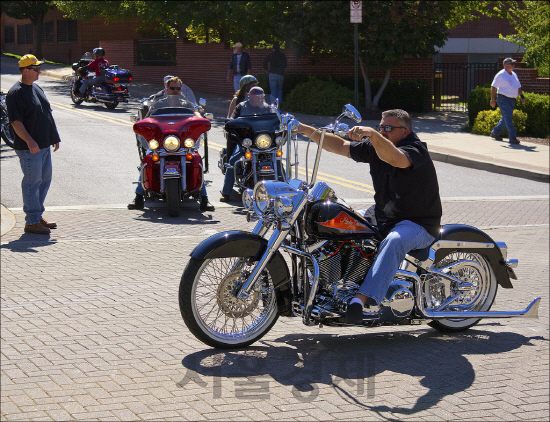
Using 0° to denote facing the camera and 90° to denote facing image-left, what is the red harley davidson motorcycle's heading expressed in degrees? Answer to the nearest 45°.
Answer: approximately 0°

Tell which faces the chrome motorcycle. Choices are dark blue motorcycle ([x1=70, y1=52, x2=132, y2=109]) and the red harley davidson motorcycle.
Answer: the red harley davidson motorcycle

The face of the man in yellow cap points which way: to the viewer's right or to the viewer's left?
to the viewer's right

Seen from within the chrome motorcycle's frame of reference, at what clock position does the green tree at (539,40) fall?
The green tree is roughly at 5 o'clock from the chrome motorcycle.

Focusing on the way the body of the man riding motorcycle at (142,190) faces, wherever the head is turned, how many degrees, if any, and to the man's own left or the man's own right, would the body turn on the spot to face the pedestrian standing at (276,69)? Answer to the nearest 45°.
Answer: approximately 180°

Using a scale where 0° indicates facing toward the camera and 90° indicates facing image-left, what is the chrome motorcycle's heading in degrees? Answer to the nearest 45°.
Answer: approximately 45°
